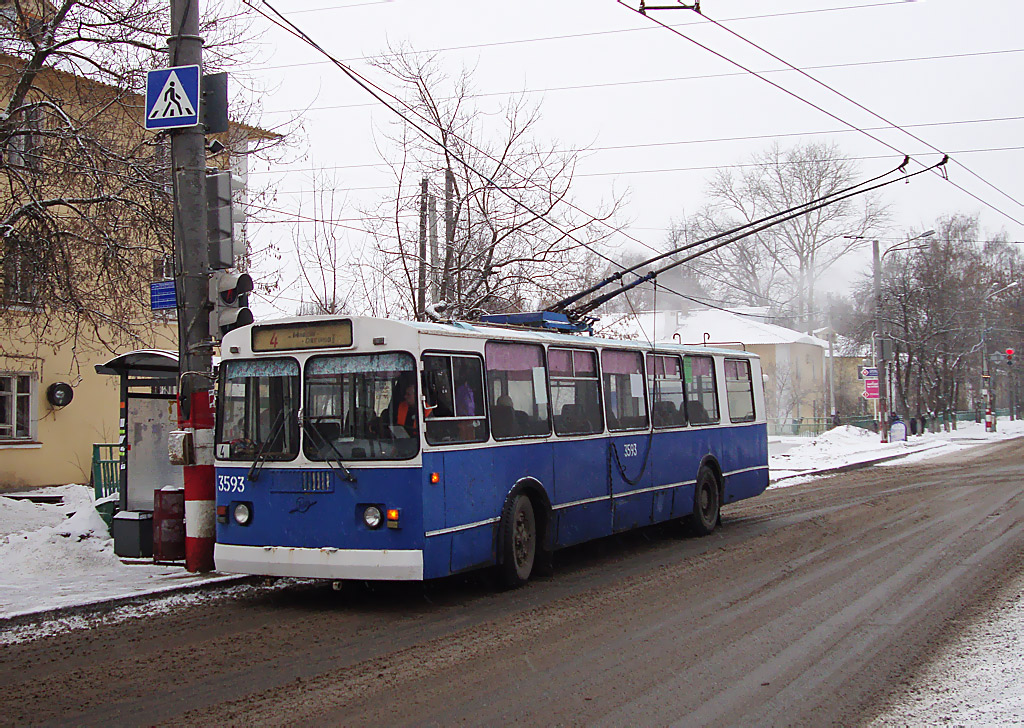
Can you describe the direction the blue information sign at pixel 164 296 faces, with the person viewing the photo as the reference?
facing the viewer

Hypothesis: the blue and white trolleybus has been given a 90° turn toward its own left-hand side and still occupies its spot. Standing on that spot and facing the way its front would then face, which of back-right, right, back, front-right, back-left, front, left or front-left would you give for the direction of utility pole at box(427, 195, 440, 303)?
back-left

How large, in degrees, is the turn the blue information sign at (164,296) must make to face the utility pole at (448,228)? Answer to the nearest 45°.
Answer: approximately 135° to its left

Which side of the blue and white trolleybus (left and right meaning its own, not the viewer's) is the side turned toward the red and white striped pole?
front

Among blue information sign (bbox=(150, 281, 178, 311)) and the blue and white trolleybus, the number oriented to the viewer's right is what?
0

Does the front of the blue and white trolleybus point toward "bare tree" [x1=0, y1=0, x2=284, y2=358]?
no

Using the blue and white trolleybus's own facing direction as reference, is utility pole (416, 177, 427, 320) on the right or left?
on its right

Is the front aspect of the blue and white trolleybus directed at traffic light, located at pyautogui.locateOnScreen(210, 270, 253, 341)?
yes

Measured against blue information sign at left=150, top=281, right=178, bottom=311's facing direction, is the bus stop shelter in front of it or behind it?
behind

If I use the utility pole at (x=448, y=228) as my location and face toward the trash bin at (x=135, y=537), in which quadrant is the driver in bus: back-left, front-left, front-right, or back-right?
front-left

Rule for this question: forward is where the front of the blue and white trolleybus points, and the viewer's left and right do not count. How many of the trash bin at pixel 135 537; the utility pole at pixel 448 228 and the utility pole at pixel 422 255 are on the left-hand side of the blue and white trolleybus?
0

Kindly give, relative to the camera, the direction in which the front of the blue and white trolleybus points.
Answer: facing the viewer and to the left of the viewer

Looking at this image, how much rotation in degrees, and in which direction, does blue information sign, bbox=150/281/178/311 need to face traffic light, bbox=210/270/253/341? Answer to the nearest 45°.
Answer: approximately 45° to its left

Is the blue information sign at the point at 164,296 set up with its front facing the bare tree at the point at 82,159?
no

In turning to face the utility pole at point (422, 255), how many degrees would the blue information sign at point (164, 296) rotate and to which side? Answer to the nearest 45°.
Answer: approximately 135° to its left

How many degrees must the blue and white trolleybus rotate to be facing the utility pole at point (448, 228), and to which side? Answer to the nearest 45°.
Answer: approximately 135° to its right

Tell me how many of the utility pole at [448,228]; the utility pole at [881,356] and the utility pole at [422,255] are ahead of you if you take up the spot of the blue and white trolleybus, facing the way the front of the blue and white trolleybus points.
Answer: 0
